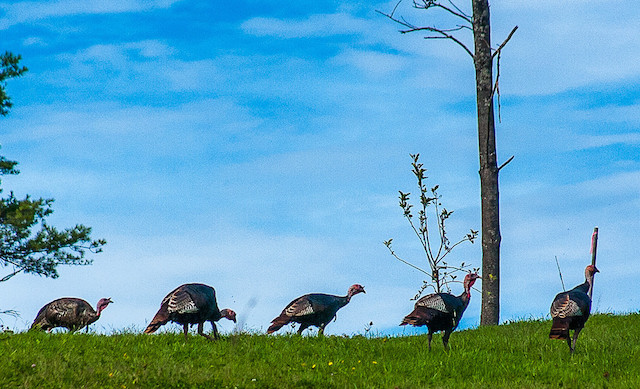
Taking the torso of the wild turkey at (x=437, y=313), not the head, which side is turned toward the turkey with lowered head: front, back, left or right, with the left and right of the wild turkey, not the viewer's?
back

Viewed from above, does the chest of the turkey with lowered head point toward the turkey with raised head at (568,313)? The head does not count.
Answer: yes

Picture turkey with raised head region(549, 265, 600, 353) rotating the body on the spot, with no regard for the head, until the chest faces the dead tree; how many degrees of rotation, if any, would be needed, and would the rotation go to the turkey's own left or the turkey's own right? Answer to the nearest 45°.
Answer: approximately 45° to the turkey's own left

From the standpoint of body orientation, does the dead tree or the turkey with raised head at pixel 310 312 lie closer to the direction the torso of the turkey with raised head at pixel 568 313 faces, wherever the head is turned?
the dead tree

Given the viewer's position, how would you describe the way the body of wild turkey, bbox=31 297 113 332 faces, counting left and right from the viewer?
facing to the right of the viewer

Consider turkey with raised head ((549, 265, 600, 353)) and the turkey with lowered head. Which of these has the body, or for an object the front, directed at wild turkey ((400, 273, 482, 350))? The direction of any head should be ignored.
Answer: the turkey with lowered head

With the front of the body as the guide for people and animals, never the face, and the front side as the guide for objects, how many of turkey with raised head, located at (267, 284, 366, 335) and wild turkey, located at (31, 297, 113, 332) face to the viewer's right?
2

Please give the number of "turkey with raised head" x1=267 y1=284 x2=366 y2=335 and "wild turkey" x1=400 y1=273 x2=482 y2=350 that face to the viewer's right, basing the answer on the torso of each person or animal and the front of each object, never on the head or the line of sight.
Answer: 2

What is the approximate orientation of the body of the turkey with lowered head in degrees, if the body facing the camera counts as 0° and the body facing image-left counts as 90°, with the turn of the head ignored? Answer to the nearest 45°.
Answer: approximately 270°

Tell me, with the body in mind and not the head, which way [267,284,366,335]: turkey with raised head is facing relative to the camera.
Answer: to the viewer's right

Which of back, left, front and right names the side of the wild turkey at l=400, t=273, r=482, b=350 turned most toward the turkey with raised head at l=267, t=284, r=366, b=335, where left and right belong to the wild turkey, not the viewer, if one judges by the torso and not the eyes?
back
